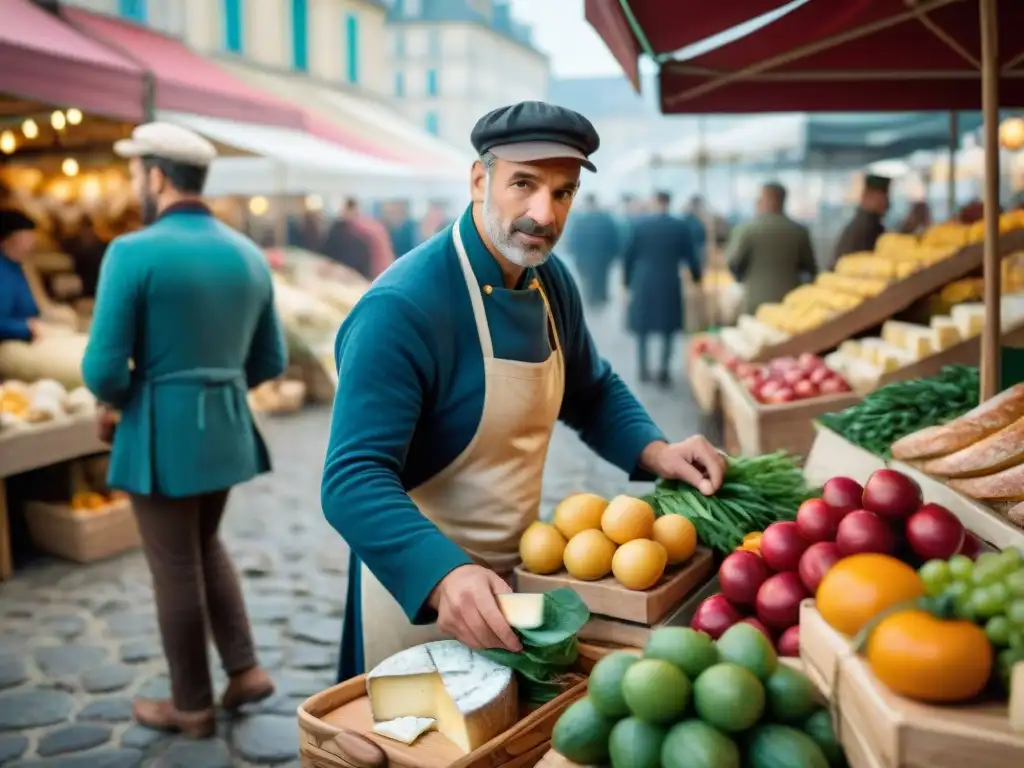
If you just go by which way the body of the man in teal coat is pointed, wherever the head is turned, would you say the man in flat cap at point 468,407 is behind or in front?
behind

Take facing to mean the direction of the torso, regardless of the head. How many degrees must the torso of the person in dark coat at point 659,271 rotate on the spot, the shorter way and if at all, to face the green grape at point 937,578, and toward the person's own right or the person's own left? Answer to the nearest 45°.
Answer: approximately 180°

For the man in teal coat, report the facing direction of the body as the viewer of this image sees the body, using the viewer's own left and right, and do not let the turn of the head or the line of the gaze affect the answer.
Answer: facing away from the viewer and to the left of the viewer

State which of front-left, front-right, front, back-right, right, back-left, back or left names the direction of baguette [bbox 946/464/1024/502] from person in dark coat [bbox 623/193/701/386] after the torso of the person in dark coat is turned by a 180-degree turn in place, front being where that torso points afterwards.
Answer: front

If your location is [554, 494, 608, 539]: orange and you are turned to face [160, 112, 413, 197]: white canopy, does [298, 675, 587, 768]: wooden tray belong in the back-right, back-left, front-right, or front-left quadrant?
back-left

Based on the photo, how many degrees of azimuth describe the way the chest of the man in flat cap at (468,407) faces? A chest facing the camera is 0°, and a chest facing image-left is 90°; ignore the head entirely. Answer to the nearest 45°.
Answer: approximately 315°

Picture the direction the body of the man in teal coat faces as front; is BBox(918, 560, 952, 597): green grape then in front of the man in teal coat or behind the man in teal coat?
behind

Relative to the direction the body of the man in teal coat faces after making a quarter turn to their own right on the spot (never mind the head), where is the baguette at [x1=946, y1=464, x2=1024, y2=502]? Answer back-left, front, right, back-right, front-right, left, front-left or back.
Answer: right

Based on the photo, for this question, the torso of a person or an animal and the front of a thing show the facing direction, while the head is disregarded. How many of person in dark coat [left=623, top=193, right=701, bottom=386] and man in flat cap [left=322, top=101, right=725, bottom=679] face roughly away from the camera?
1

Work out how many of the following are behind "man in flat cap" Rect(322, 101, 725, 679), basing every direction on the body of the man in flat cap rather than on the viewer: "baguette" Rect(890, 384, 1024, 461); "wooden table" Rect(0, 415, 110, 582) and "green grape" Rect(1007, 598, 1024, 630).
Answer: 1

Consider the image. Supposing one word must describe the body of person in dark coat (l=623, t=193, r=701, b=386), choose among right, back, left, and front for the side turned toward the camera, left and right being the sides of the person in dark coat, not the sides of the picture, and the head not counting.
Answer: back
